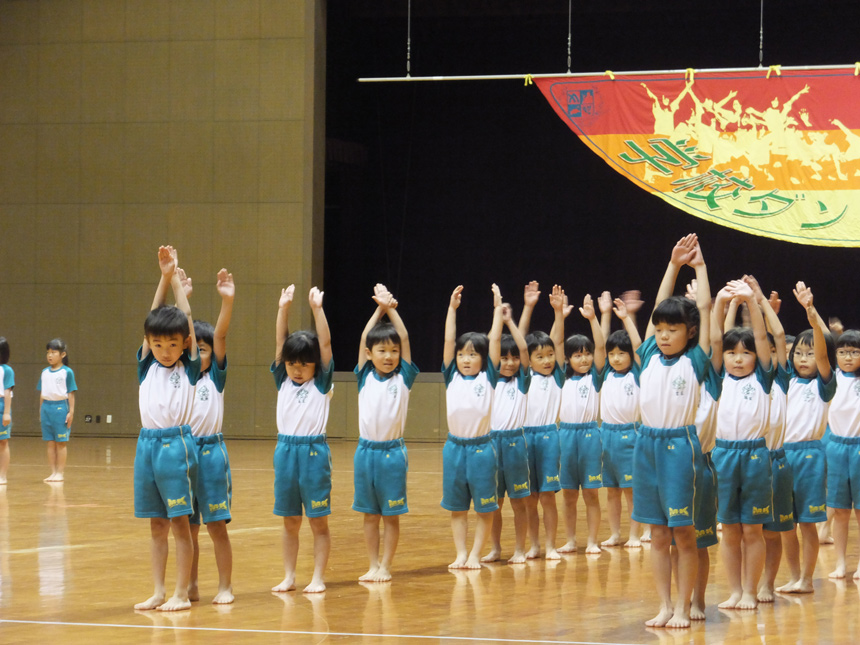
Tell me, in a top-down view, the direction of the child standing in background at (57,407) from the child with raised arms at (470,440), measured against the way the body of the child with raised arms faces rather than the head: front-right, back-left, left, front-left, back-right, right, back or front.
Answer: back-right

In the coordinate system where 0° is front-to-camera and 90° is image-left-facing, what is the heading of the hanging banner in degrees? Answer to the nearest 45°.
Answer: approximately 0°

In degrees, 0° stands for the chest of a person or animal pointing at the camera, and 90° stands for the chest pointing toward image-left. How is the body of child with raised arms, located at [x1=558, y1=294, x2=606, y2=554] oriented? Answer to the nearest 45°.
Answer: approximately 0°

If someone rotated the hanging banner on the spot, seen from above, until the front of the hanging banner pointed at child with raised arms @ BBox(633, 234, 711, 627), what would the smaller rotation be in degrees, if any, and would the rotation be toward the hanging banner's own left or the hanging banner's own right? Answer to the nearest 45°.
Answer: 0° — it already faces them

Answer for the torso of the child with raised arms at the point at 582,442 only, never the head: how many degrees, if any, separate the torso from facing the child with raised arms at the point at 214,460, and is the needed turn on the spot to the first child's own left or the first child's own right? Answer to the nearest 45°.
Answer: approximately 45° to the first child's own right
